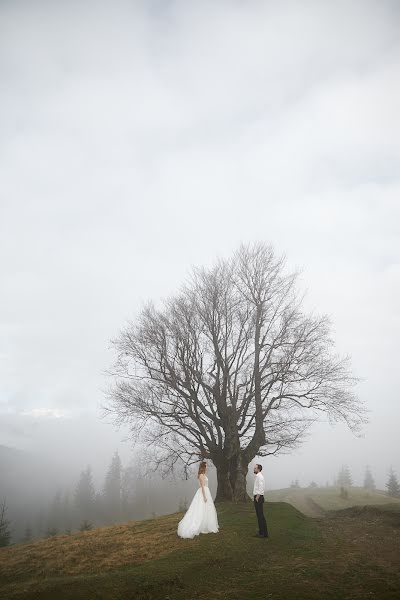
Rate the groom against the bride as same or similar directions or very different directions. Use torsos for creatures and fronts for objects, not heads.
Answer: very different directions

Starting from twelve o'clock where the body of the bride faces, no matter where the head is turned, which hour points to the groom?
The groom is roughly at 1 o'clock from the bride.

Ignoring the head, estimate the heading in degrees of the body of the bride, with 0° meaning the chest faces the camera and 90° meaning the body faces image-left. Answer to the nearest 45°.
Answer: approximately 270°

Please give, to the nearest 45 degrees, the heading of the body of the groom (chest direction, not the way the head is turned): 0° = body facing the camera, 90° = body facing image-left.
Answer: approximately 90°

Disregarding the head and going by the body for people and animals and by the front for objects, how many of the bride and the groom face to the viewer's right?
1

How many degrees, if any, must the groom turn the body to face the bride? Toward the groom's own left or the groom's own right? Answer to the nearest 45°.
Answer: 0° — they already face them
